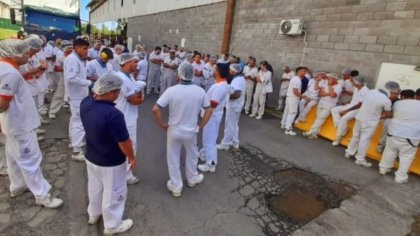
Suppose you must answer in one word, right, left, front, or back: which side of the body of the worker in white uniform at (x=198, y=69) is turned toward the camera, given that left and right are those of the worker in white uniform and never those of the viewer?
front

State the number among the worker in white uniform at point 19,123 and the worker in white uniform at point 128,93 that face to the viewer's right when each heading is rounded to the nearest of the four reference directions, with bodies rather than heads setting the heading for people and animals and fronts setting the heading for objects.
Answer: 2

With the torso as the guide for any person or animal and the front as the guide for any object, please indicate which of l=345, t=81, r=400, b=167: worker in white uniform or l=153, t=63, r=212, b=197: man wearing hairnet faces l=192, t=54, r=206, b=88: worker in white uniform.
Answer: the man wearing hairnet

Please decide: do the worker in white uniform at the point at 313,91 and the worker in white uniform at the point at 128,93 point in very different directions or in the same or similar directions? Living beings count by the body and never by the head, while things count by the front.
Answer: very different directions

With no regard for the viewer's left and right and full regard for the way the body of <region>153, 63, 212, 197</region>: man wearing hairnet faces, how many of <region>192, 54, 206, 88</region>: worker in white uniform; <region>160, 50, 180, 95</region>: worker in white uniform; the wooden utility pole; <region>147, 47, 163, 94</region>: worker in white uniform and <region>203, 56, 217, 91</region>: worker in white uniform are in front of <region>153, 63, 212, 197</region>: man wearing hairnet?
5

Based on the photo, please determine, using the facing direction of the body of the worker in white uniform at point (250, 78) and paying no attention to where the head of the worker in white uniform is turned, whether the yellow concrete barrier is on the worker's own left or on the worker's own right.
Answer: on the worker's own left

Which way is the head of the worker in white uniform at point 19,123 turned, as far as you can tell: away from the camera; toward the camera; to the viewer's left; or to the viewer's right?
to the viewer's right

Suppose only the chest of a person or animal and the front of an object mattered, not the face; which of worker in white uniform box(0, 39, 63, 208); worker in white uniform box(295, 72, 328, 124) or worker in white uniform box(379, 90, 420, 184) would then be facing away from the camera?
worker in white uniform box(379, 90, 420, 184)

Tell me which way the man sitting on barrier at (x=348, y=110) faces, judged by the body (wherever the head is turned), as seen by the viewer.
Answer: to the viewer's left

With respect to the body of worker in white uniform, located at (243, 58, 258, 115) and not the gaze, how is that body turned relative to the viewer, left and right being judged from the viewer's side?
facing the viewer and to the left of the viewer

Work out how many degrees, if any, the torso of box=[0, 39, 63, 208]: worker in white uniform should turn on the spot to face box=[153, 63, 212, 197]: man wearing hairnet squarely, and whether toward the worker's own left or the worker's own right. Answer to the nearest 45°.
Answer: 0° — they already face them

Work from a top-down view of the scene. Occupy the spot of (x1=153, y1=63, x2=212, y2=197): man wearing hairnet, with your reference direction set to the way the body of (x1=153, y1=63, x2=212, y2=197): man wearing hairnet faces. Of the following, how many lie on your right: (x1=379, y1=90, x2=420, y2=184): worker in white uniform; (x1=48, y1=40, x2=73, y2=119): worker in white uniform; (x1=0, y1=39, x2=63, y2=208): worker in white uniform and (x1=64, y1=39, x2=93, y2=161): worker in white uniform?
1

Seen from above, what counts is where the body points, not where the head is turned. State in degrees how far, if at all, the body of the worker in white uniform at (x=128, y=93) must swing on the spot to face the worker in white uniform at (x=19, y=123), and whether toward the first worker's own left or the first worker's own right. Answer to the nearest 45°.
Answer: approximately 180°

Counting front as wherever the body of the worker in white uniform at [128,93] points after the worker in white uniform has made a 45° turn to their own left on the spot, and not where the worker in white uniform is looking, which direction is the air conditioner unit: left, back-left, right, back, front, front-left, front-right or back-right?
front

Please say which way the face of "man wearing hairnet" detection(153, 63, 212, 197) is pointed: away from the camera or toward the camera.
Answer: away from the camera

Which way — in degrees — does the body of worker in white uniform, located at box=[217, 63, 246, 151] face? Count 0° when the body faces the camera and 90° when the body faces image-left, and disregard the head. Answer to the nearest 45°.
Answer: approximately 90°

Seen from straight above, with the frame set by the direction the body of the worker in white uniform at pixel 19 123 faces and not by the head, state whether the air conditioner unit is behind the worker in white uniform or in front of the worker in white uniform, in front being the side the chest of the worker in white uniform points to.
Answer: in front

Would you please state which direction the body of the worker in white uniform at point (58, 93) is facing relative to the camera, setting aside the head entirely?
to the viewer's right
